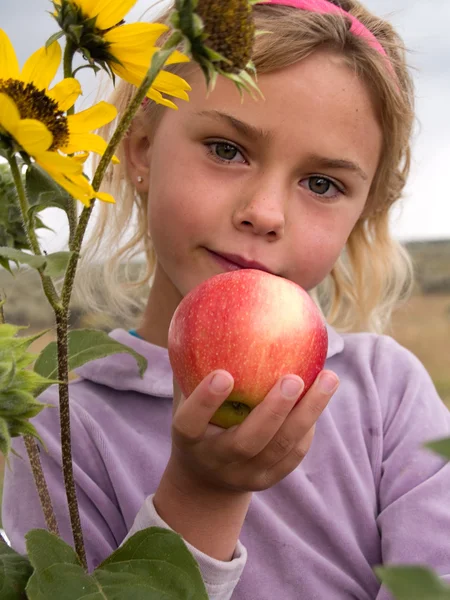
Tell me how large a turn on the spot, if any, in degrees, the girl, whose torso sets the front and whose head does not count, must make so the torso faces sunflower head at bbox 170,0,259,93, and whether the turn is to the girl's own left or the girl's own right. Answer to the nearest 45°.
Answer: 0° — they already face it

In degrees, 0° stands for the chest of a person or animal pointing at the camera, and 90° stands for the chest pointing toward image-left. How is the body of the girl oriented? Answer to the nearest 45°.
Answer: approximately 0°

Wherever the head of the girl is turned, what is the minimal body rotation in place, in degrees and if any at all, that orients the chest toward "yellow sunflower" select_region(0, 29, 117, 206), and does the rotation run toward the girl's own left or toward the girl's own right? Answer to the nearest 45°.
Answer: approximately 45° to the girl's own right

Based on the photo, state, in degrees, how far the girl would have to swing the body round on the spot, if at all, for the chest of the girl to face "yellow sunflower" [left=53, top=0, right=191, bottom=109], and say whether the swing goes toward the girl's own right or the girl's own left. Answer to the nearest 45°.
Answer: approximately 45° to the girl's own right
